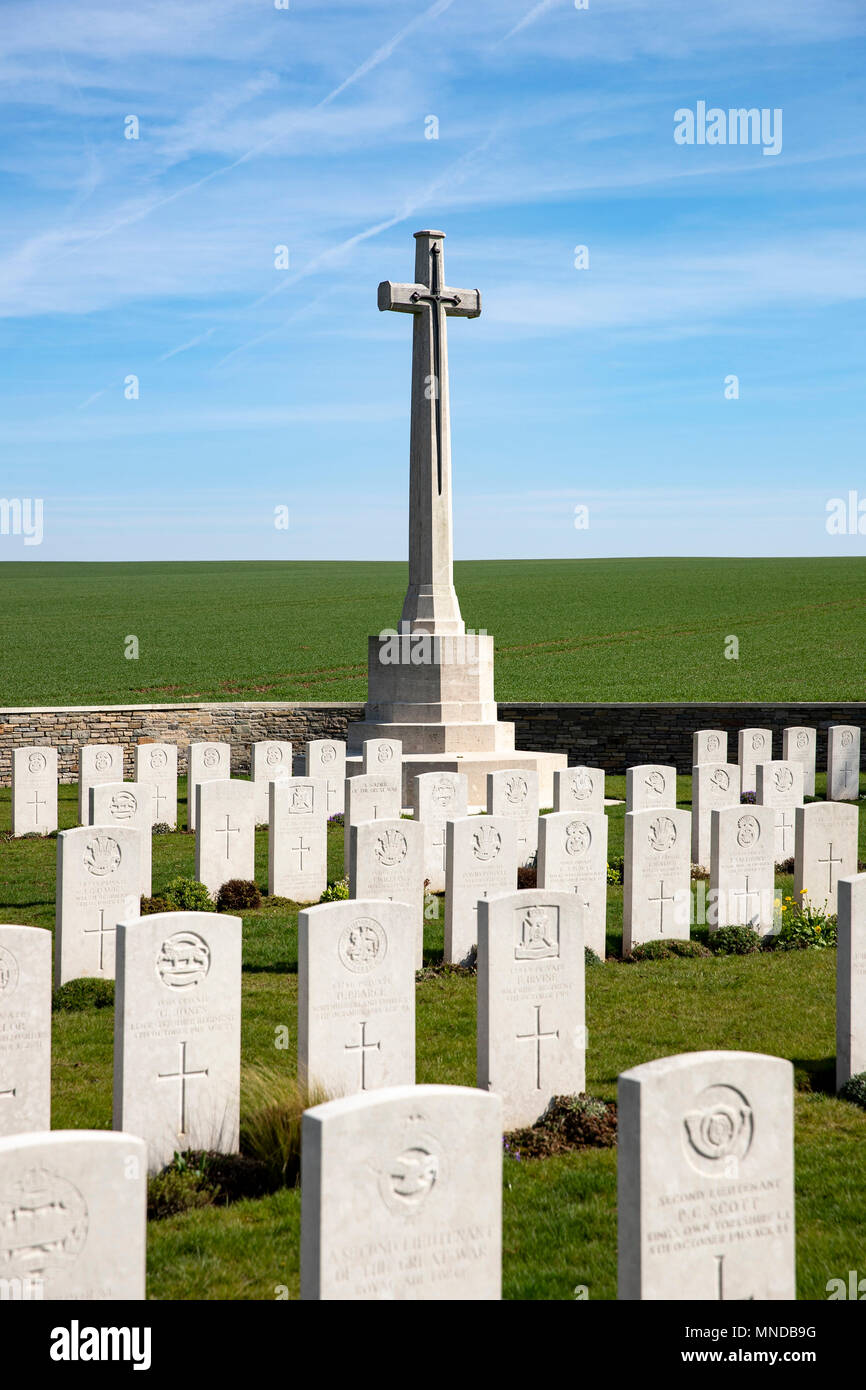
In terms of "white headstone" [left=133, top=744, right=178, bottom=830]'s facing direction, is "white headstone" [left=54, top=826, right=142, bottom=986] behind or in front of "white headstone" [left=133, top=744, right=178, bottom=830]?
in front

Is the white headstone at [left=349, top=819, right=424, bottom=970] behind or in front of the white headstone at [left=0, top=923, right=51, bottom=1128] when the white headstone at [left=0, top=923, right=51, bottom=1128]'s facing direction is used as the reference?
behind

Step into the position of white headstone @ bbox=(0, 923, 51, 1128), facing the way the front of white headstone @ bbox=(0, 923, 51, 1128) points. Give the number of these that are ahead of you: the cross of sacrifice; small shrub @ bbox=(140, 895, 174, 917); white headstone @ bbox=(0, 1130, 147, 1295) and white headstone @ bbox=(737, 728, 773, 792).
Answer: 1

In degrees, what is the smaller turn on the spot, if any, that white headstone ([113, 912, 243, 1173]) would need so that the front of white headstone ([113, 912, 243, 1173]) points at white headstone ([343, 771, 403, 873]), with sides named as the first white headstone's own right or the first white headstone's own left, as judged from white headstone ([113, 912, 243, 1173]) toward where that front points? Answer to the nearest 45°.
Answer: approximately 180°

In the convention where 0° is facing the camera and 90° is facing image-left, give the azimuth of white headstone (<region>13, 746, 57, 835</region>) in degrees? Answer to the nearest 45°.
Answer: approximately 0°

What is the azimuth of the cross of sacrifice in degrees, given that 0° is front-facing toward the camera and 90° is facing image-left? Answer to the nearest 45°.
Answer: approximately 315°

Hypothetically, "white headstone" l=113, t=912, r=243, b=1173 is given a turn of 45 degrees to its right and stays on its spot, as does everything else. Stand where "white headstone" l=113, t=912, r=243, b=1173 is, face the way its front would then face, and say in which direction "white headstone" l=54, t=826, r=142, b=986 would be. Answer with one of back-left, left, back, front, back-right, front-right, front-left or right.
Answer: back-right

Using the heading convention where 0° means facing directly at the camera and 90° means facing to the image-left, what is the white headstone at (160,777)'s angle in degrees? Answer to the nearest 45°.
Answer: approximately 0°

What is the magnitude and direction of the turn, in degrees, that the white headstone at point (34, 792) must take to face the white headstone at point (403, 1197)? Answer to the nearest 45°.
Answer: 0° — it already faces it
